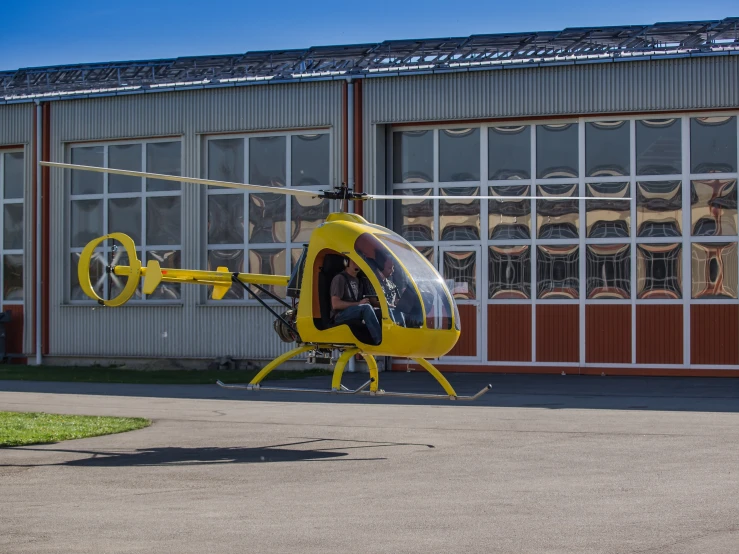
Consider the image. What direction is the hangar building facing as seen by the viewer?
toward the camera

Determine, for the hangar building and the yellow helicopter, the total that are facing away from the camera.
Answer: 0

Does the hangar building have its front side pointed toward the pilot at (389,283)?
yes

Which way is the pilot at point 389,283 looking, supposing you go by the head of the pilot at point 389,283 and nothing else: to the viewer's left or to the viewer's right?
to the viewer's right

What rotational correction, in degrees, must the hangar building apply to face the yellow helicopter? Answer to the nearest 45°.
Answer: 0° — it already faces it

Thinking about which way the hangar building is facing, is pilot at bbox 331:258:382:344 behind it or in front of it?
in front

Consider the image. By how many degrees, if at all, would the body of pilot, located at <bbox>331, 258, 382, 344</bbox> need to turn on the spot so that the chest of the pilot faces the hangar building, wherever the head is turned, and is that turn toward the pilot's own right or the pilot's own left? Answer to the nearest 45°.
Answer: approximately 135° to the pilot's own left

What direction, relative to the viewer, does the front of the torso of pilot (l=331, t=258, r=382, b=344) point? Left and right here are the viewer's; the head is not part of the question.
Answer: facing the viewer and to the right of the viewer

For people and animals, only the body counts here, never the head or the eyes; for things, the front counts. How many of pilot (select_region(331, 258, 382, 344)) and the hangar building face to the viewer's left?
0

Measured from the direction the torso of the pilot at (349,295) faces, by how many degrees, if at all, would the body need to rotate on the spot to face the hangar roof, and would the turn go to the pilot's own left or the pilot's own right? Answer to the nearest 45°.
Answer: approximately 135° to the pilot's own left

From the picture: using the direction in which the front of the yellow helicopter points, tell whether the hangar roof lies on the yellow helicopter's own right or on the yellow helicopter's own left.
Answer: on the yellow helicopter's own left
